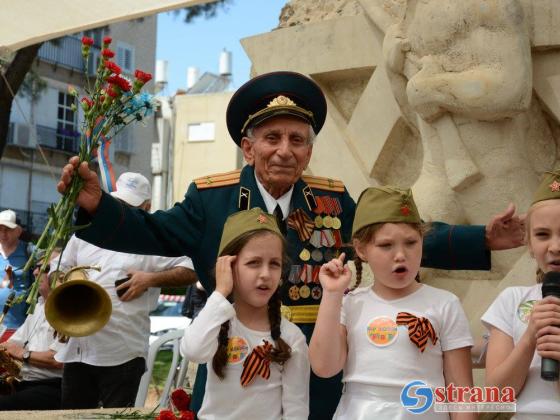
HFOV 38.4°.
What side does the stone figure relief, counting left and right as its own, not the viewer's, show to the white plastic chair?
right

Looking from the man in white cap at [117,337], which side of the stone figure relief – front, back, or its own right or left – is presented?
right

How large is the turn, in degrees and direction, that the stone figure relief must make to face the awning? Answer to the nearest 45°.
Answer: approximately 90° to its right

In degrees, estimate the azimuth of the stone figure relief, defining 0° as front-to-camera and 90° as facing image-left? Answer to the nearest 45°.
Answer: approximately 0°

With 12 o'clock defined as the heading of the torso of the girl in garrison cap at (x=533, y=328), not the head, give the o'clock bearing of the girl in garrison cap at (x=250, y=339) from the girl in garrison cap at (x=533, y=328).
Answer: the girl in garrison cap at (x=250, y=339) is roughly at 3 o'clock from the girl in garrison cap at (x=533, y=328).

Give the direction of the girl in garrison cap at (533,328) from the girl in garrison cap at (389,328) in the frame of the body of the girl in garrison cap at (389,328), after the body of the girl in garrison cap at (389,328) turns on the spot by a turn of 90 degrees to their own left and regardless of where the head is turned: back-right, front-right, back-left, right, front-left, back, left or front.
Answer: front

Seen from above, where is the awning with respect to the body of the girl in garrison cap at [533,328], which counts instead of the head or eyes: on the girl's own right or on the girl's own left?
on the girl's own right

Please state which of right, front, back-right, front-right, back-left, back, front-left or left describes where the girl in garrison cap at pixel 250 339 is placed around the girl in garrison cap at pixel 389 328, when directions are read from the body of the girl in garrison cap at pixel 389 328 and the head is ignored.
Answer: right
